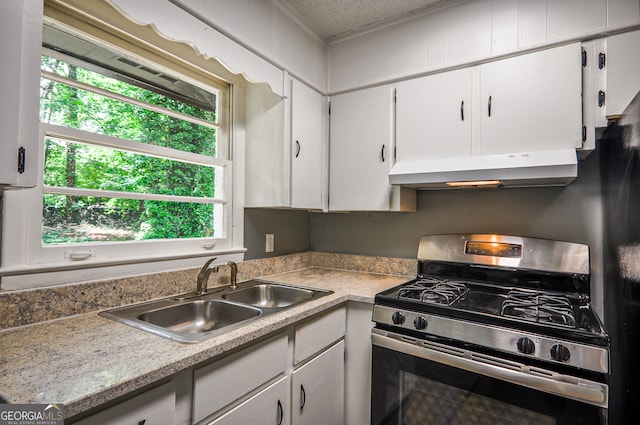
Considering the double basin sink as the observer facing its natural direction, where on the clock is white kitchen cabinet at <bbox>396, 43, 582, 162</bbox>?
The white kitchen cabinet is roughly at 11 o'clock from the double basin sink.

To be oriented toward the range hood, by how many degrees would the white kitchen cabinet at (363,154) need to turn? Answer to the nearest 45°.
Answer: approximately 90° to its left

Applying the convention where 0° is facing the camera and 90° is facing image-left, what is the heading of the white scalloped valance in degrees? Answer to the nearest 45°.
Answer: approximately 315°

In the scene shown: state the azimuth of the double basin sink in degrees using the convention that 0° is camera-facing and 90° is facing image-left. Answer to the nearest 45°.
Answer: approximately 315°

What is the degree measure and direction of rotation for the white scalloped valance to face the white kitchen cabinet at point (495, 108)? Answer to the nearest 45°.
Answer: approximately 45° to its left
